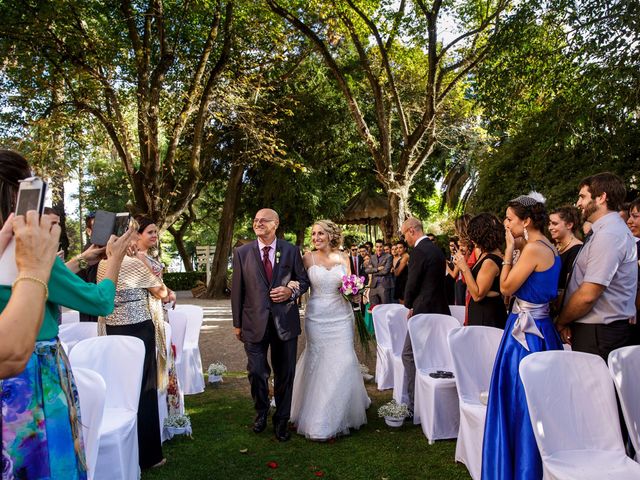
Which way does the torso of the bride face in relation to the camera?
toward the camera

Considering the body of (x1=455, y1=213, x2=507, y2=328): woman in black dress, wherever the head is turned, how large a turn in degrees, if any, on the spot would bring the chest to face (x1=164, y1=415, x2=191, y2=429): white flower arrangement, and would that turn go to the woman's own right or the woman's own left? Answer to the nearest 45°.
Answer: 0° — they already face it

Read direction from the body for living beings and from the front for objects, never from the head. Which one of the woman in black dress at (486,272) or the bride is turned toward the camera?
the bride

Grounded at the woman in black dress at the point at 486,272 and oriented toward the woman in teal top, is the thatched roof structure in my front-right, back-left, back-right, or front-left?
back-right

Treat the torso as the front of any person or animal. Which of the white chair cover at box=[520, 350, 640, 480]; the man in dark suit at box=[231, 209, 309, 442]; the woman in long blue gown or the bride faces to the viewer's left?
the woman in long blue gown

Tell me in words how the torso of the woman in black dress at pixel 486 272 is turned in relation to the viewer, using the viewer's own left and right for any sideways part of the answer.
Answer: facing to the left of the viewer

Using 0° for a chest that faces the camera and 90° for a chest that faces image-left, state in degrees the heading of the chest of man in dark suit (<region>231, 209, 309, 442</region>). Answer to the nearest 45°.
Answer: approximately 0°

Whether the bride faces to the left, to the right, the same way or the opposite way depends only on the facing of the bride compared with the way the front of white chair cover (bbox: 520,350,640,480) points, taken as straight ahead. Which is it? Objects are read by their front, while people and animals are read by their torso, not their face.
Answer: the same way

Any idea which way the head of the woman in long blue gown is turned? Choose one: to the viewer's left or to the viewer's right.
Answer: to the viewer's left

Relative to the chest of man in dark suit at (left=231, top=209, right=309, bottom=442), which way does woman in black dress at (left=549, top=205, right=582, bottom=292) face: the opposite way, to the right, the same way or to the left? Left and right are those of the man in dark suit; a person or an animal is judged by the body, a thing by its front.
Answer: to the right

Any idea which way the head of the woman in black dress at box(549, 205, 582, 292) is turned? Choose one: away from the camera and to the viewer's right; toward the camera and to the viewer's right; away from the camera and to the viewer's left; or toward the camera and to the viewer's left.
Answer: toward the camera and to the viewer's left

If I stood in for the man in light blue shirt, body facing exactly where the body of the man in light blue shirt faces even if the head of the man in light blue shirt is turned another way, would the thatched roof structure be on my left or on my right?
on my right

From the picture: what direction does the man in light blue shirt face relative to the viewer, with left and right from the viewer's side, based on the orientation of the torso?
facing to the left of the viewer

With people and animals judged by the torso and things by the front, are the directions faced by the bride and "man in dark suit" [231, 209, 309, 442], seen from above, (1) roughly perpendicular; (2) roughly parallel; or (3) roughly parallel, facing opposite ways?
roughly parallel

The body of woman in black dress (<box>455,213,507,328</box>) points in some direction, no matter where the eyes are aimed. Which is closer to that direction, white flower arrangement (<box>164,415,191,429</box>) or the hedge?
the white flower arrangement

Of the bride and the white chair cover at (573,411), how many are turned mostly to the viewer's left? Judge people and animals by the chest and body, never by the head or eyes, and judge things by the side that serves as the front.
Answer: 0

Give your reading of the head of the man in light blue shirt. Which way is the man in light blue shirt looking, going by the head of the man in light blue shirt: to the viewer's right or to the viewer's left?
to the viewer's left

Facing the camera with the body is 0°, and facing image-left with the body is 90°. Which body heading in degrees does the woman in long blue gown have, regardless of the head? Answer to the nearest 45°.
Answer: approximately 90°

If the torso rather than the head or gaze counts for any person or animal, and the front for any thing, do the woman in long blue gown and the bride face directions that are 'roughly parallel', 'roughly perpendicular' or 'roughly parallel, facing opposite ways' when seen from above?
roughly perpendicular

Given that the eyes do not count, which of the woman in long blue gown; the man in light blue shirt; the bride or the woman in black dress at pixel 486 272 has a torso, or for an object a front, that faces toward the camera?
the bride
